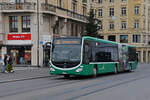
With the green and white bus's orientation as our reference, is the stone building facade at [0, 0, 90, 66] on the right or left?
on its right

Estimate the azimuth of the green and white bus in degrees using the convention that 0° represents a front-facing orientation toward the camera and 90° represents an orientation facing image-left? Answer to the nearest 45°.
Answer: approximately 45°

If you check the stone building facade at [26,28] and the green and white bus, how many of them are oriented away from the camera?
0

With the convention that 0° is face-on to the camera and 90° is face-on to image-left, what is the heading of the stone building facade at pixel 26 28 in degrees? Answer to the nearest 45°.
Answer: approximately 0°

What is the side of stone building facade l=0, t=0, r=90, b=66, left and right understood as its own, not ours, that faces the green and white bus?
front
